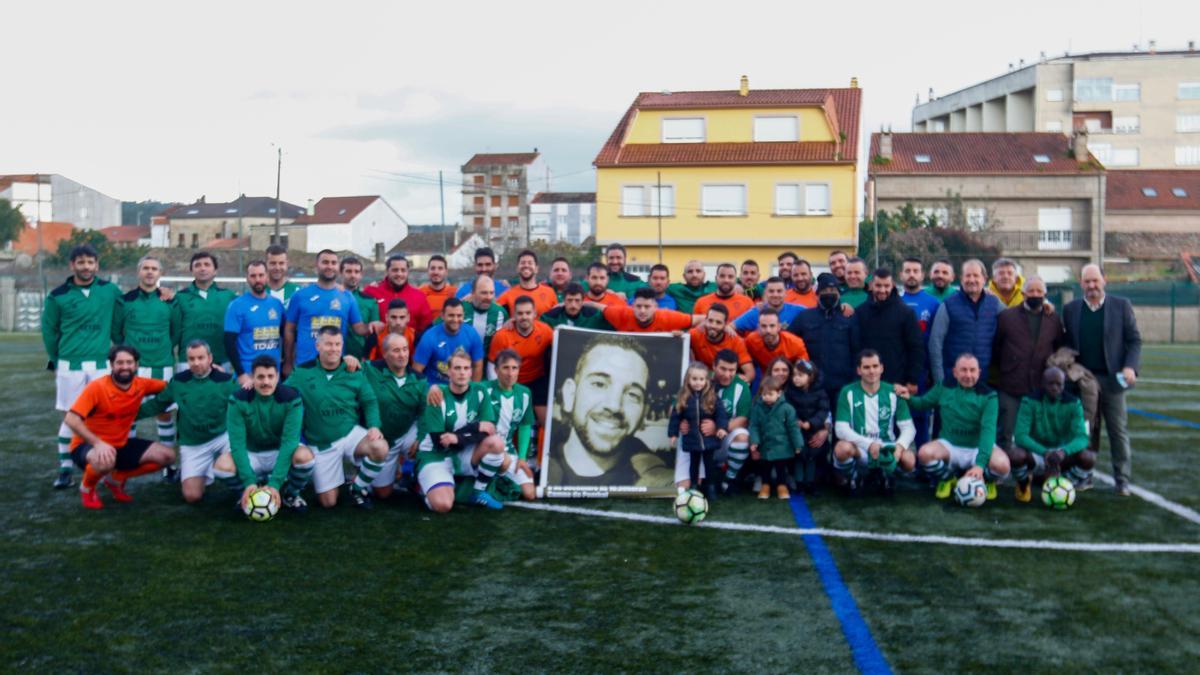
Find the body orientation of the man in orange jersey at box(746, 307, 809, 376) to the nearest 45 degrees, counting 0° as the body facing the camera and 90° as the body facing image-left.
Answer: approximately 0°

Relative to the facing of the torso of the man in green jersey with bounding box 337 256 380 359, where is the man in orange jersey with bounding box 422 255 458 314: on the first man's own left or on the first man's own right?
on the first man's own left

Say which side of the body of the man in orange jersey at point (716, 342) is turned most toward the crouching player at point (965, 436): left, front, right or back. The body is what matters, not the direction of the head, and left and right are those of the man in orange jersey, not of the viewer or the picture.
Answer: left

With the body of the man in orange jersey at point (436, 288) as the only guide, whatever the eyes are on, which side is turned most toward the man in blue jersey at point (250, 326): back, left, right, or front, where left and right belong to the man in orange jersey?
right

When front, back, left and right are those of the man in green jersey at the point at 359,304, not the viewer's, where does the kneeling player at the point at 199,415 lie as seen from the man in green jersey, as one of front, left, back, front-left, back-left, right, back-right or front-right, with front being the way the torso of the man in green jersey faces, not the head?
front-right
